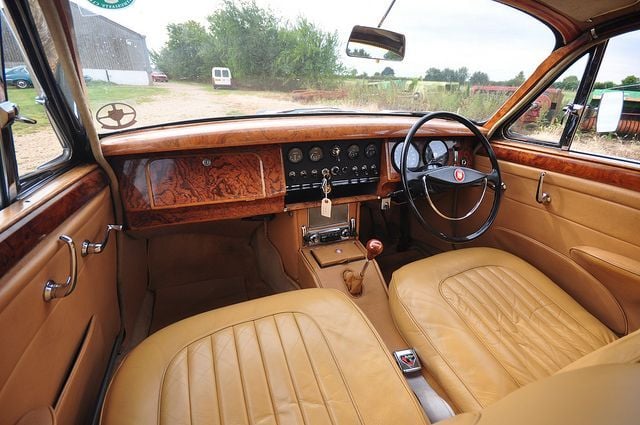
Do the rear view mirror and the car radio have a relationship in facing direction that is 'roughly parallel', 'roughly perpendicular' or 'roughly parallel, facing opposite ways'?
roughly parallel

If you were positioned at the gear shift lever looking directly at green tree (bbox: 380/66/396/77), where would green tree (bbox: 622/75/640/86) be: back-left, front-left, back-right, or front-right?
front-right

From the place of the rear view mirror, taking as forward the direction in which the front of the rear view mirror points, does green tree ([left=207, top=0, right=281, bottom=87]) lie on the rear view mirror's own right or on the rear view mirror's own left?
on the rear view mirror's own right

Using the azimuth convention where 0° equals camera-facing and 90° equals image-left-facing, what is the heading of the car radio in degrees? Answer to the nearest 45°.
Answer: approximately 0°

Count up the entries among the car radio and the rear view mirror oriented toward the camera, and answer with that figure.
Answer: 2

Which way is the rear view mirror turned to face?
toward the camera
